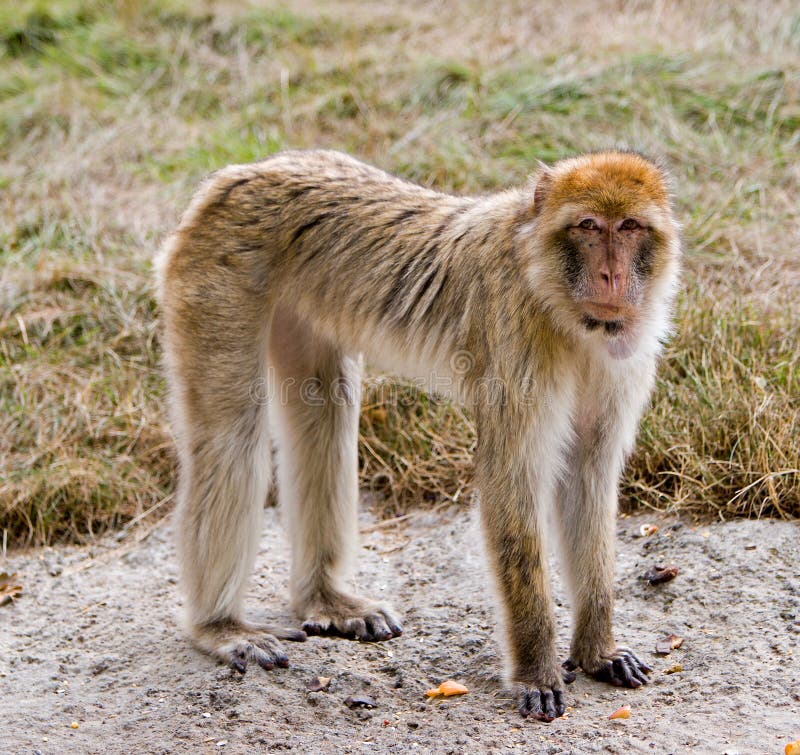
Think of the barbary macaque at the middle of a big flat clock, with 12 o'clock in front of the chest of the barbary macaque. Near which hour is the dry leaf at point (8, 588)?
The dry leaf is roughly at 5 o'clock from the barbary macaque.

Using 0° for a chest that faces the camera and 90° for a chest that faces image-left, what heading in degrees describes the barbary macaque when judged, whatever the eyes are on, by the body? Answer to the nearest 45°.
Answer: approximately 315°
